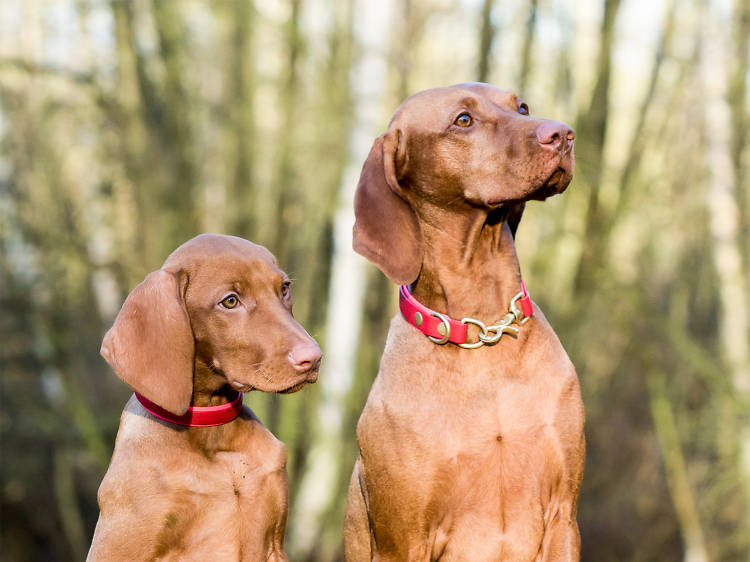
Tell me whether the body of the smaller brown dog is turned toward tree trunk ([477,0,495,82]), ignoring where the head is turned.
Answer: no

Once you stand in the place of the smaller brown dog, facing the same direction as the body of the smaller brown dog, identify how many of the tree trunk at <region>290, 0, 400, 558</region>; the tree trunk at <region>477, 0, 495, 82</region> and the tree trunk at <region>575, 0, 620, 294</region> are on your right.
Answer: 0

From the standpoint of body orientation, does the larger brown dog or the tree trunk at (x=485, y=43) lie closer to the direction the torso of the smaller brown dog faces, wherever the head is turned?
the larger brown dog

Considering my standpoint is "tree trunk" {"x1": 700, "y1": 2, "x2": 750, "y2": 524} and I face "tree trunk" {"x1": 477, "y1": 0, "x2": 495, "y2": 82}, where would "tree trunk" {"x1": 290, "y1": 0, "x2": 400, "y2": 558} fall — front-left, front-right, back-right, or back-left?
front-left

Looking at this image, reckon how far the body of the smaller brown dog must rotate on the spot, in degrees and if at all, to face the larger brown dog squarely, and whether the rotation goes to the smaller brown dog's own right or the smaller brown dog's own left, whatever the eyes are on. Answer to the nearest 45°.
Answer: approximately 45° to the smaller brown dog's own left

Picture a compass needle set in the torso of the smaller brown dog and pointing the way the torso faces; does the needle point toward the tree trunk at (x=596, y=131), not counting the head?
no

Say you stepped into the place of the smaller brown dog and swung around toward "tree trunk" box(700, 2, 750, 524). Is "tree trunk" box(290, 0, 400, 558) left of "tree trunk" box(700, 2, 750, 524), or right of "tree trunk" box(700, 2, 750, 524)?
left

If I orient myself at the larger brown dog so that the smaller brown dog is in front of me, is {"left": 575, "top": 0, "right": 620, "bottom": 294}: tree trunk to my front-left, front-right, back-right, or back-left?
back-right

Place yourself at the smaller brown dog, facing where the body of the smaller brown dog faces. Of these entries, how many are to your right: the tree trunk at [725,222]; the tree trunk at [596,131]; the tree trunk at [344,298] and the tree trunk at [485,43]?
0

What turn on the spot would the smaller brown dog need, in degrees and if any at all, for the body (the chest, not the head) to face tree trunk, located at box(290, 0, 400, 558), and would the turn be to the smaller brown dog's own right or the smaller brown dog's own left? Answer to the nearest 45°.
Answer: approximately 135° to the smaller brown dog's own left

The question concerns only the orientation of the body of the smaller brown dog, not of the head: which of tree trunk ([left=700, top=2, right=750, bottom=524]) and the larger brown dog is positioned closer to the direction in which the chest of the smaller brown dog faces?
the larger brown dog

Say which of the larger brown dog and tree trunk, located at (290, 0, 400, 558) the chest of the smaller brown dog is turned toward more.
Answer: the larger brown dog

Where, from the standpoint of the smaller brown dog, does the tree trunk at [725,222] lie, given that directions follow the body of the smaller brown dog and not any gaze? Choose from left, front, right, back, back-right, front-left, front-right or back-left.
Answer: left
